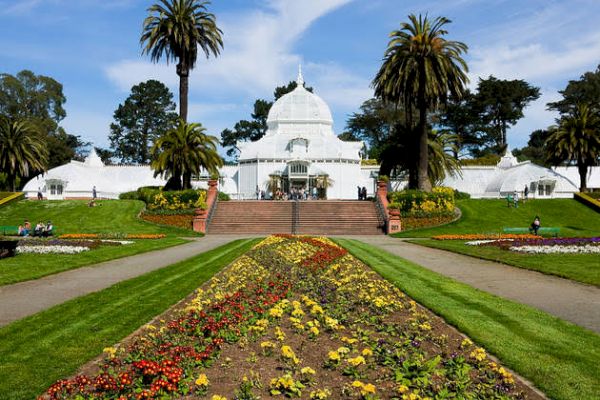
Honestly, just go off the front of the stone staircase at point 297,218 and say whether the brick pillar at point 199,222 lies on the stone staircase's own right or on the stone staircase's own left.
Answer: on the stone staircase's own right

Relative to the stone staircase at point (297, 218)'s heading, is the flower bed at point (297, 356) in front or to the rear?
in front

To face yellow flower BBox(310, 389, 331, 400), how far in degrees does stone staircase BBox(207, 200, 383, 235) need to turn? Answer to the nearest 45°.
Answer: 0° — it already faces it

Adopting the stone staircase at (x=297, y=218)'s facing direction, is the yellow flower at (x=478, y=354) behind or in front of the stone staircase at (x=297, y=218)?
in front

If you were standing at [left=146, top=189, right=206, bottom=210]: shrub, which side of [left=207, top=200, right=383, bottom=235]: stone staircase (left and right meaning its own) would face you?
right

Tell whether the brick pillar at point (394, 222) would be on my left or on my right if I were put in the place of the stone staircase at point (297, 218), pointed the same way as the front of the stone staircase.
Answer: on my left

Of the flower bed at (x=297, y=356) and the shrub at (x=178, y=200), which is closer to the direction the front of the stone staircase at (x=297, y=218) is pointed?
the flower bed

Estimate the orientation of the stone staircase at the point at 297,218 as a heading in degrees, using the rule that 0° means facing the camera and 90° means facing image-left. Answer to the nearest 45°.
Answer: approximately 0°

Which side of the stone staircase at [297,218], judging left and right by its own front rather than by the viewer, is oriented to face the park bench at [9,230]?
right

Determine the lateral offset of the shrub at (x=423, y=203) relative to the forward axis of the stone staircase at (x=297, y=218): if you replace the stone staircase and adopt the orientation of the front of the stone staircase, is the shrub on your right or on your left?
on your left

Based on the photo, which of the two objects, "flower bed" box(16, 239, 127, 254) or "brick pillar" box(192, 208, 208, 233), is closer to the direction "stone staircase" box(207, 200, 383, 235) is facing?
the flower bed
